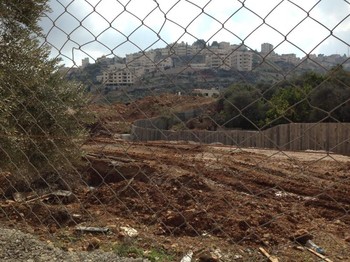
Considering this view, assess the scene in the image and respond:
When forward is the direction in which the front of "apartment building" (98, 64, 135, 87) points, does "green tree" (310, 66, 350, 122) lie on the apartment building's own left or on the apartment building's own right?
on the apartment building's own left

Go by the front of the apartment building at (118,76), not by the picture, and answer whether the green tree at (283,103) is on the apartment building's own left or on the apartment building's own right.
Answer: on the apartment building's own left

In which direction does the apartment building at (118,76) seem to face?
toward the camera
